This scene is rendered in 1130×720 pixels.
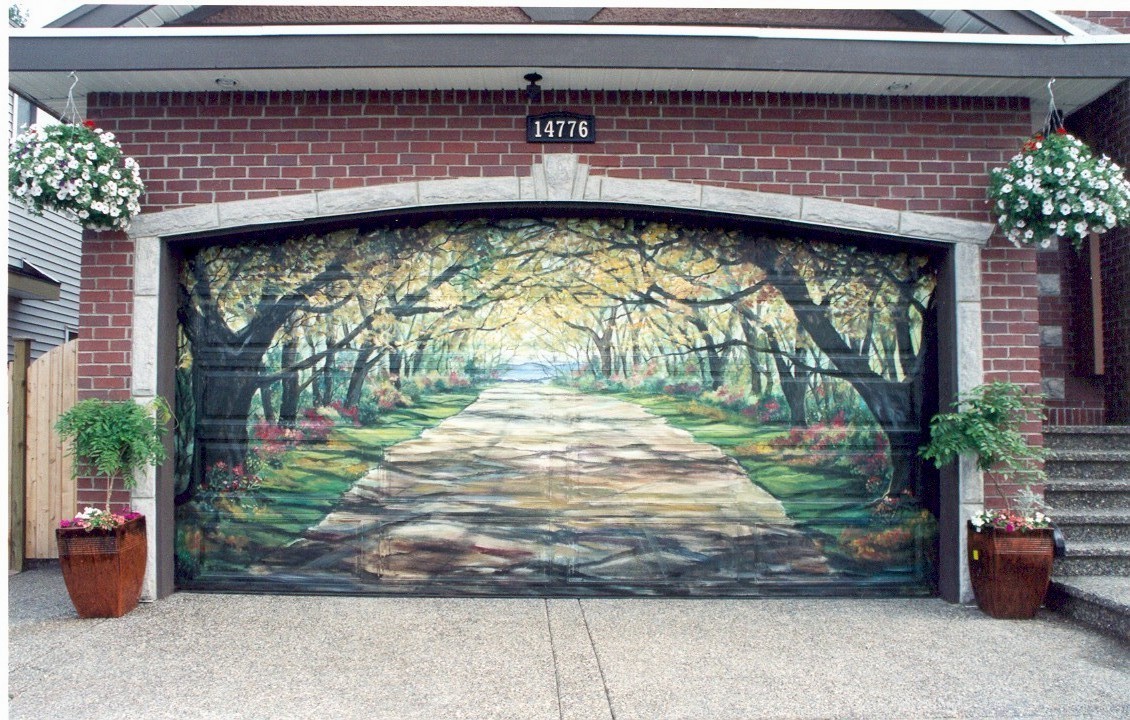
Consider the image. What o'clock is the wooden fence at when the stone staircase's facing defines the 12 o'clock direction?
The wooden fence is roughly at 2 o'clock from the stone staircase.

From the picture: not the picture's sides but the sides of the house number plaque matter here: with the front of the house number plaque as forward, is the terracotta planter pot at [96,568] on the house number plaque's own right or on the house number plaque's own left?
on the house number plaque's own right

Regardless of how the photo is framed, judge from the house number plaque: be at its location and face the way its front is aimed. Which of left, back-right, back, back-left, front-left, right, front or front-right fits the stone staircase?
left

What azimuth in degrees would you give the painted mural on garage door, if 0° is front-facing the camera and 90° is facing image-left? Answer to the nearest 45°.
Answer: approximately 0°

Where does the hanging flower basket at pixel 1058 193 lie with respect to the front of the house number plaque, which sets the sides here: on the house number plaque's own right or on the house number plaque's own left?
on the house number plaque's own left

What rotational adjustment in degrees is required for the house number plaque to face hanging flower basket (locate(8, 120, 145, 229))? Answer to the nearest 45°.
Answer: approximately 90° to its right

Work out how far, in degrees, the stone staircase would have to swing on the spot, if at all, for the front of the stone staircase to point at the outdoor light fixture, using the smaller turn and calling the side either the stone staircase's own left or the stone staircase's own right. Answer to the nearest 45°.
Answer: approximately 45° to the stone staircase's own right

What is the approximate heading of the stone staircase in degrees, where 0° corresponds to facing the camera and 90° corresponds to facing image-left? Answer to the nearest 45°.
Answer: approximately 0°

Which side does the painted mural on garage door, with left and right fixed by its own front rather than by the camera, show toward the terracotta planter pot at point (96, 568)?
right

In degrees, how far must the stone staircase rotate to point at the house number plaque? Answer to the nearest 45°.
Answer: approximately 45° to its right

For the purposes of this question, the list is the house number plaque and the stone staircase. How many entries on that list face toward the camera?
2

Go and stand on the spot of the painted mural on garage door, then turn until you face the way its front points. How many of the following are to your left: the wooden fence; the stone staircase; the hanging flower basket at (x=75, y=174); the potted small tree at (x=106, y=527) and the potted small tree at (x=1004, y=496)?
2

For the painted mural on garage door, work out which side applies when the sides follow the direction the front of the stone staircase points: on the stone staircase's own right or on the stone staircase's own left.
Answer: on the stone staircase's own right
